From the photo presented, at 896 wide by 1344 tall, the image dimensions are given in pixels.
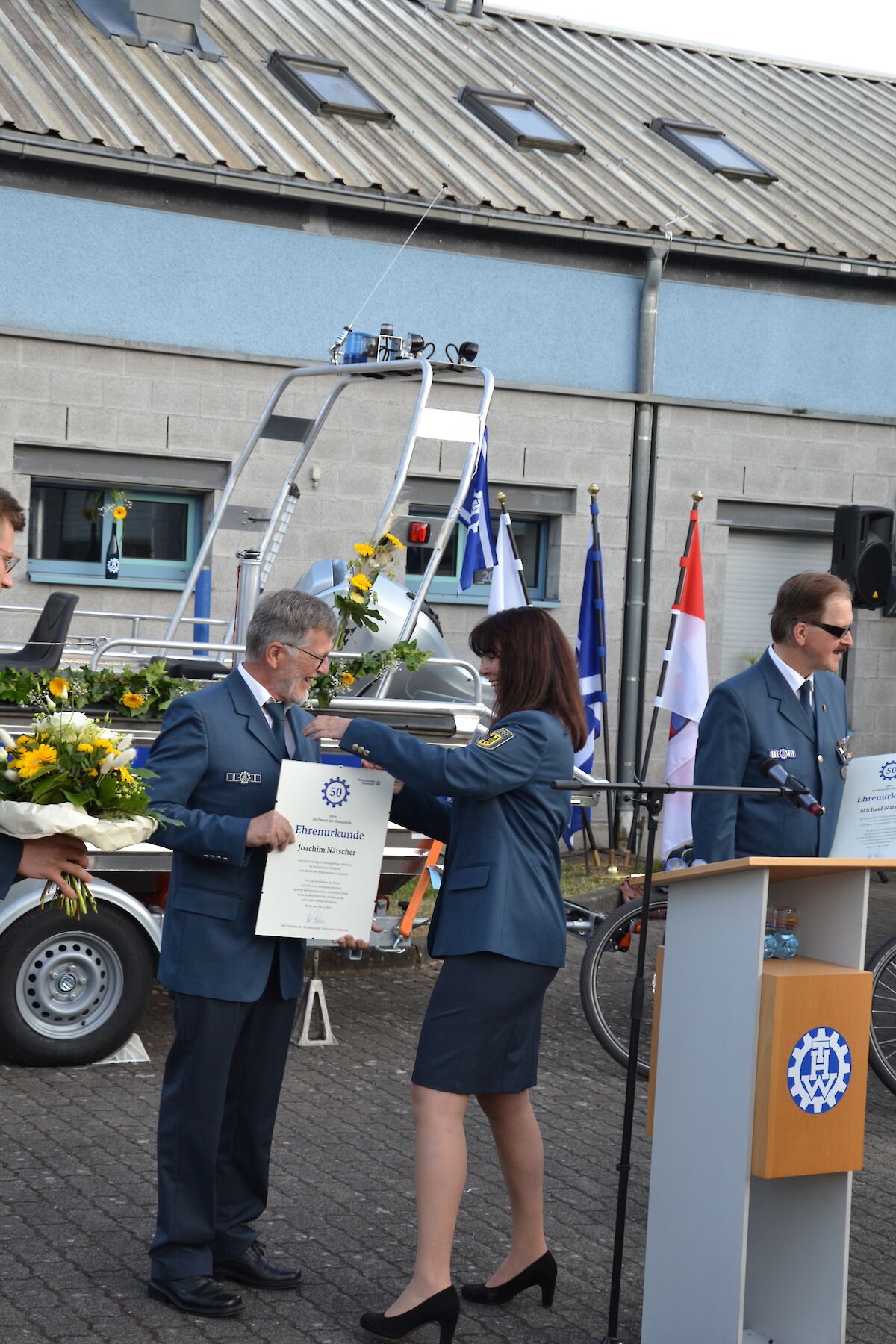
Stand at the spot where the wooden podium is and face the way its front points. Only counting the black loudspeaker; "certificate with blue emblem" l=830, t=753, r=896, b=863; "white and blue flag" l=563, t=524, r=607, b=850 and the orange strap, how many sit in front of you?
0

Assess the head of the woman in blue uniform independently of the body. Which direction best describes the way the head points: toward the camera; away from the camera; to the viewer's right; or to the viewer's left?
to the viewer's left

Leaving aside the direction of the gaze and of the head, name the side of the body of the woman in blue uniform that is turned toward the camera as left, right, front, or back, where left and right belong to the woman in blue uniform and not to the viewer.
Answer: left

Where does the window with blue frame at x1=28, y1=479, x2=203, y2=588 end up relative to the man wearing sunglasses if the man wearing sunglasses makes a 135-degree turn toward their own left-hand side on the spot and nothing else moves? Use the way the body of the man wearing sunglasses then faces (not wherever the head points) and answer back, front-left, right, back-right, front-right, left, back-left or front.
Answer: front-left

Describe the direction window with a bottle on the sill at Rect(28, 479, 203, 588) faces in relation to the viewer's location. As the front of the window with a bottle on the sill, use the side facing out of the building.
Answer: facing the viewer

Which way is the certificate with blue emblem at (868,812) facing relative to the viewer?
toward the camera

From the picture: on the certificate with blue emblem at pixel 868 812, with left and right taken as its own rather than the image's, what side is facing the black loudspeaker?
back

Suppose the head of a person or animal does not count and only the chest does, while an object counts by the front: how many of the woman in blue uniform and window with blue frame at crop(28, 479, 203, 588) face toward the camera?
1

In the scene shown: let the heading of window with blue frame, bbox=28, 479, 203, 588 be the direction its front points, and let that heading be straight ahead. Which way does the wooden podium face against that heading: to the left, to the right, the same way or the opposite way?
the same way

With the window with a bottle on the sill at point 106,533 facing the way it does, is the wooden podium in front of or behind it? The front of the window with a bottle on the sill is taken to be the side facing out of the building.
in front

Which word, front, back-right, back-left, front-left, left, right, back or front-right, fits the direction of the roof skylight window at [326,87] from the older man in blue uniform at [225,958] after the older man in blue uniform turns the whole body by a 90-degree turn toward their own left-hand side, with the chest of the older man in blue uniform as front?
front-left

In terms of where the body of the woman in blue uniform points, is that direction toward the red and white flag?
no

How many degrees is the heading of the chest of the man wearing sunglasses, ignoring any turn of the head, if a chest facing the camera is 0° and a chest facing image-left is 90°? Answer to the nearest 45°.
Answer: approximately 315°

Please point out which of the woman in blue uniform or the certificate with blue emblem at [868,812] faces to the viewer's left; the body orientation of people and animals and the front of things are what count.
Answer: the woman in blue uniform

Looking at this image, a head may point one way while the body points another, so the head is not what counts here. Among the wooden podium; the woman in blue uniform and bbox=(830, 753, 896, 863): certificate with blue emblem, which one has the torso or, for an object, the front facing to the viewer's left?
the woman in blue uniform
